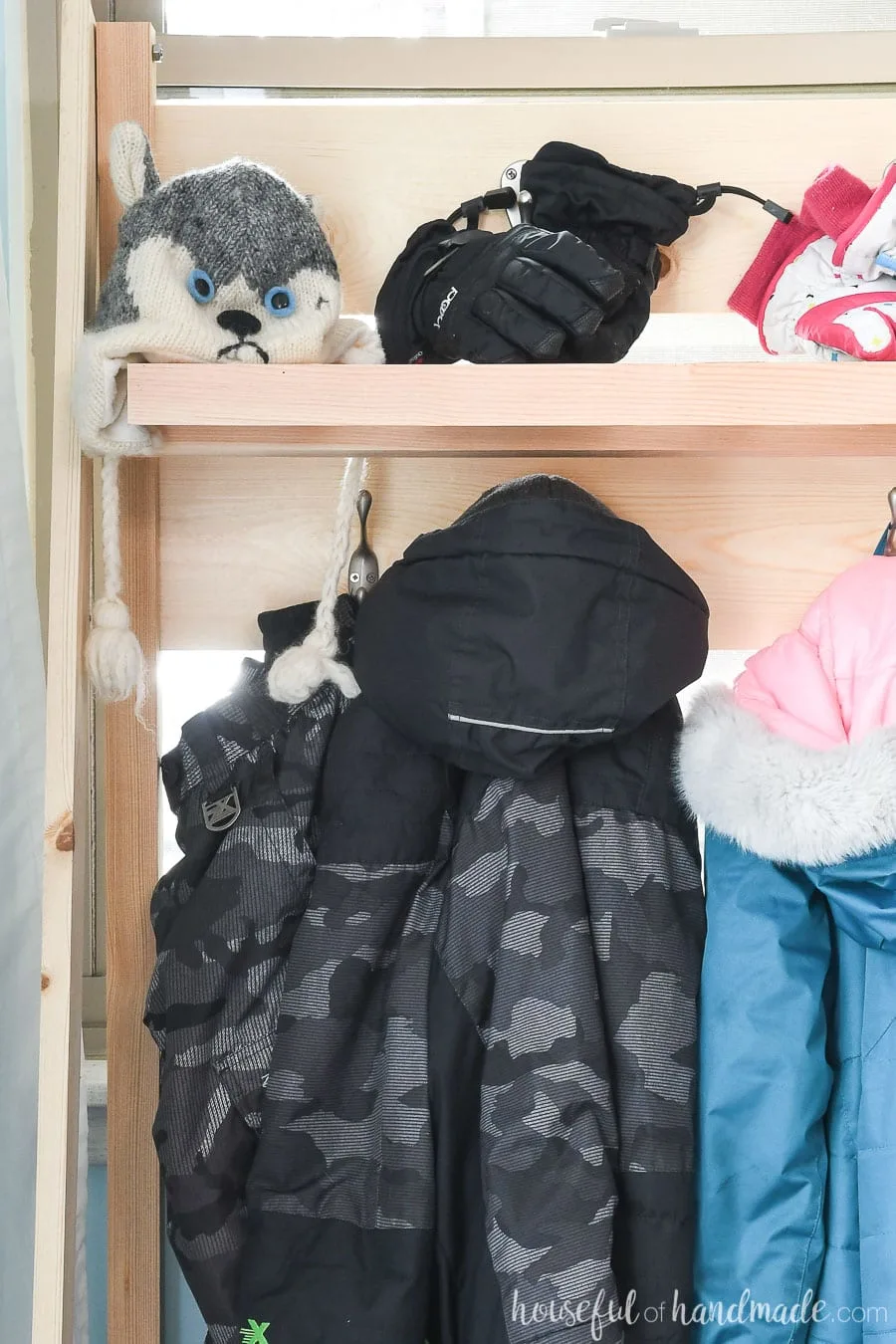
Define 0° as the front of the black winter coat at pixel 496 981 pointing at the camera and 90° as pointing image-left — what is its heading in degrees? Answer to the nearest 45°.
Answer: approximately 180°

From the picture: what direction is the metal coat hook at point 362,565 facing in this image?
toward the camera

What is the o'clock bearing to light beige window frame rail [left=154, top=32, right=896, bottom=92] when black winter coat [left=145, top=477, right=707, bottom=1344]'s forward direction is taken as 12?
The light beige window frame rail is roughly at 12 o'clock from the black winter coat.
